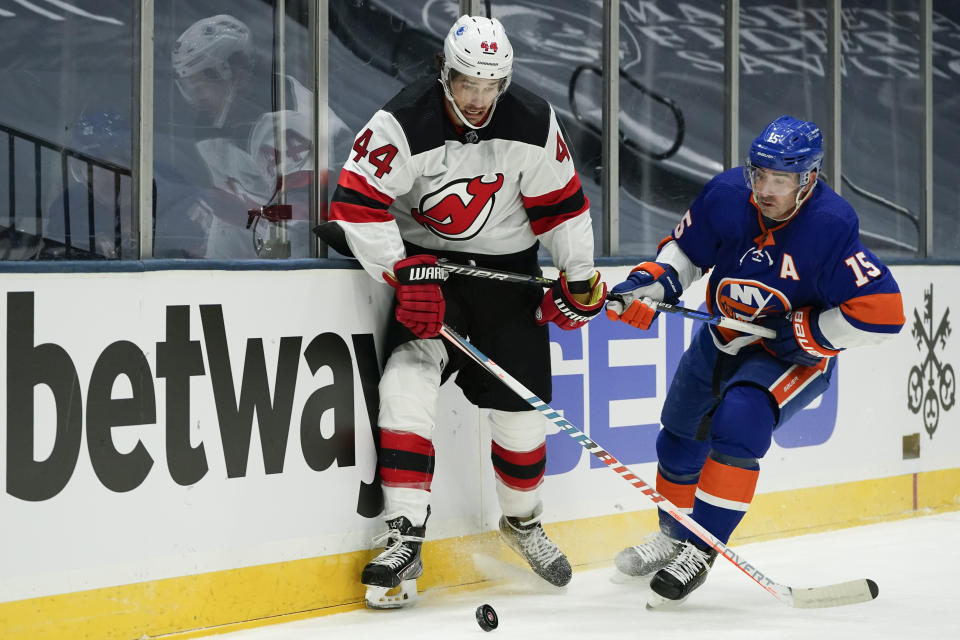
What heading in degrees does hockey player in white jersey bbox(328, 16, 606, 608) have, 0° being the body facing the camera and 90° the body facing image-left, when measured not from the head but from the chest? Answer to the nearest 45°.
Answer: approximately 0°

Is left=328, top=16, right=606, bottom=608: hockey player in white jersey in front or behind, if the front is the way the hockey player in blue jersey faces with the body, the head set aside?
in front

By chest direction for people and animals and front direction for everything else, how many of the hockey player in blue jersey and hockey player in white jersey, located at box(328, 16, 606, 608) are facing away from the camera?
0

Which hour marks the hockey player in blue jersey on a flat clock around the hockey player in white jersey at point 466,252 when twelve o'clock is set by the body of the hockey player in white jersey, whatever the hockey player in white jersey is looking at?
The hockey player in blue jersey is roughly at 9 o'clock from the hockey player in white jersey.

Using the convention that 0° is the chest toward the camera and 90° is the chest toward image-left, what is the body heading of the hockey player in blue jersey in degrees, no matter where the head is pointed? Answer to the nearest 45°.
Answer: approximately 45°

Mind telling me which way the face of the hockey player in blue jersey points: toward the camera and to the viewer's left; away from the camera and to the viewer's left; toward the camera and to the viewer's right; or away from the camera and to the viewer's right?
toward the camera and to the viewer's left
